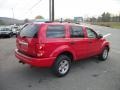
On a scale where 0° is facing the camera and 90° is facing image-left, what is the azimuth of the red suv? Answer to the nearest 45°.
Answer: approximately 225°
